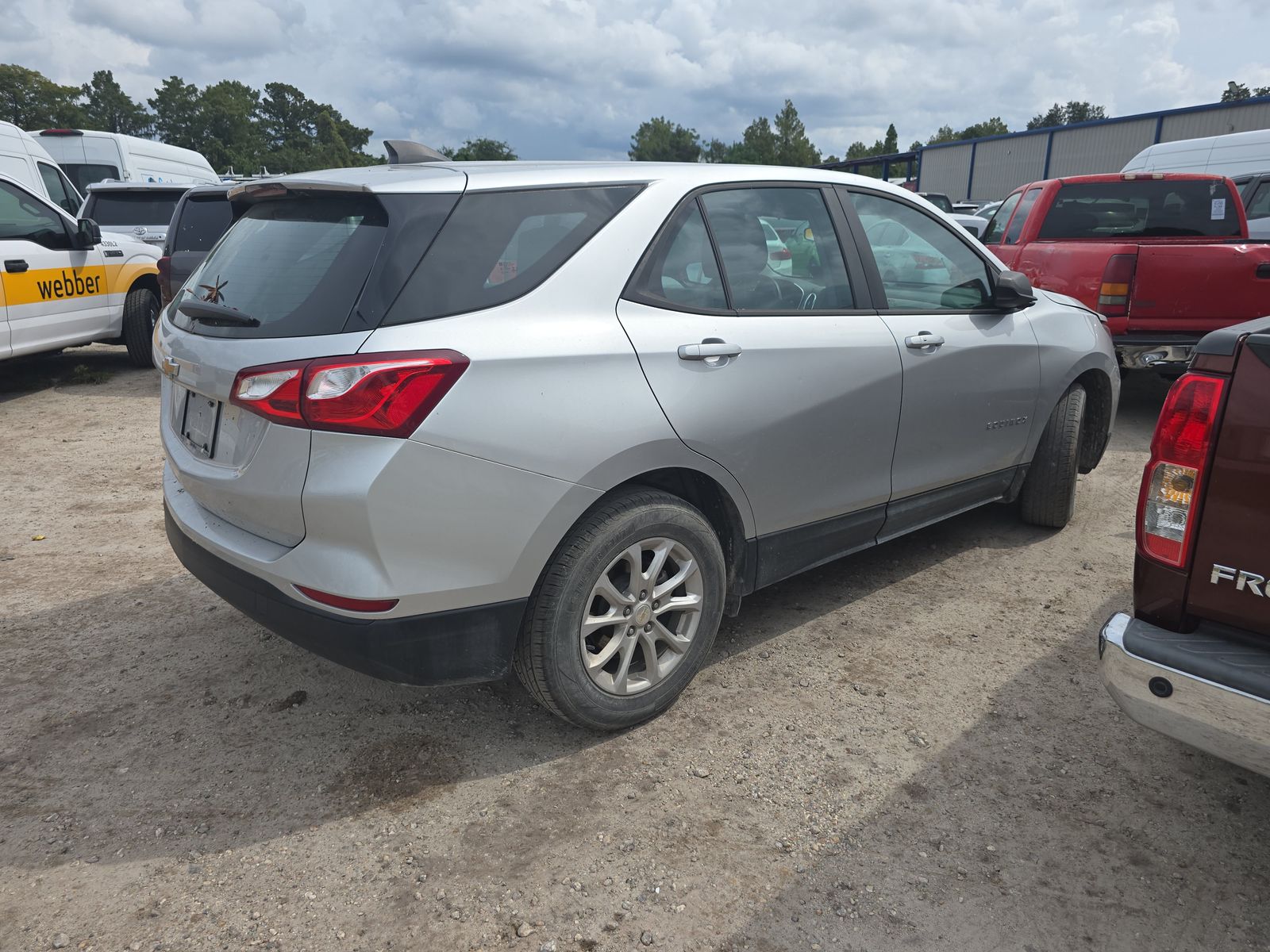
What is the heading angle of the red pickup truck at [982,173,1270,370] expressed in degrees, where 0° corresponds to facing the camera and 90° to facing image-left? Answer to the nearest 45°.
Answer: approximately 135°

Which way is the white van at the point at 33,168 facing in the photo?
to the viewer's right

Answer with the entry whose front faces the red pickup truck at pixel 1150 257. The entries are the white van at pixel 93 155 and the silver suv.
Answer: the silver suv

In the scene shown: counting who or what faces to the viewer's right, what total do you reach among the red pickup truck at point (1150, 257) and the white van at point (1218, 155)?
0

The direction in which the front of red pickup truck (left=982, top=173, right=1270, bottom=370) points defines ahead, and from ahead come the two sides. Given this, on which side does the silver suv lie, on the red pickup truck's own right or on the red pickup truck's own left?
on the red pickup truck's own left

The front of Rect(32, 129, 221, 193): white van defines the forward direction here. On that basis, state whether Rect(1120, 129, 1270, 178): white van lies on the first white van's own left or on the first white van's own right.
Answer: on the first white van's own right

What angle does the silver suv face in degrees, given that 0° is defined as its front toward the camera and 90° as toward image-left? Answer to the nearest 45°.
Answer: approximately 225°

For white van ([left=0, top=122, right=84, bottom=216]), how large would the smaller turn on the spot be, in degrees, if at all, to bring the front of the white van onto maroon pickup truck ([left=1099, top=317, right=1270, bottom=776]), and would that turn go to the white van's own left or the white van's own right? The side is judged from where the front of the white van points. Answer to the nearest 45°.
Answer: approximately 90° to the white van's own right
